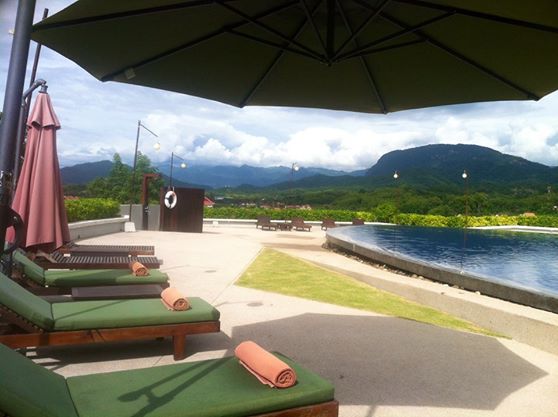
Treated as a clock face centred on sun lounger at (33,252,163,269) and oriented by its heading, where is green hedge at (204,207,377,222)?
The green hedge is roughly at 10 o'clock from the sun lounger.

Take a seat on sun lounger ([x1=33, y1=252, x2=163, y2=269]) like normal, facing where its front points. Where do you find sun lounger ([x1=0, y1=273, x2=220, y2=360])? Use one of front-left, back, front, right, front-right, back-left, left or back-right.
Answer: right

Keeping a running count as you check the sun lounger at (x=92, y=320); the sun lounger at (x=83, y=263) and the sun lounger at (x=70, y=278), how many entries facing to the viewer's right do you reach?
3

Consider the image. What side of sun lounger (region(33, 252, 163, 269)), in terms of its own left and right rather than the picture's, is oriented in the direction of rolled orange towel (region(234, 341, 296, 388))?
right

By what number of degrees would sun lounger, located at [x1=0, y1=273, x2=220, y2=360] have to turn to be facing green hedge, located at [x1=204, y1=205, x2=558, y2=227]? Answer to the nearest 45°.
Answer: approximately 45° to its left

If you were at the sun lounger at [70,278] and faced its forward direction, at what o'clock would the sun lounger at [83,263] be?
the sun lounger at [83,263] is roughly at 9 o'clock from the sun lounger at [70,278].

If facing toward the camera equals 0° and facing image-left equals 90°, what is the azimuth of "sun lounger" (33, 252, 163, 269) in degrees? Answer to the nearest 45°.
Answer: approximately 270°

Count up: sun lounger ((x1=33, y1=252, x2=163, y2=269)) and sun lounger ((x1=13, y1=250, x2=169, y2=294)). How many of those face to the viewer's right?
2

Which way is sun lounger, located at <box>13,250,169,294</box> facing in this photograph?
to the viewer's right

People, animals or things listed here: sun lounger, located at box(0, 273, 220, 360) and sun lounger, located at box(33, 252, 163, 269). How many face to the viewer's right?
2

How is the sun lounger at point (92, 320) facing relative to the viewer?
to the viewer's right

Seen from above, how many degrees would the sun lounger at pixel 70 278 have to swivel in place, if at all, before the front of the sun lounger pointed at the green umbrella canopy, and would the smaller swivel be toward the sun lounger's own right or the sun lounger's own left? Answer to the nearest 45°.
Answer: approximately 45° to the sun lounger's own right

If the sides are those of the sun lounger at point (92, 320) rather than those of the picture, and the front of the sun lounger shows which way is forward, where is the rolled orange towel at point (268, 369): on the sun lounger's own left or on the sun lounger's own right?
on the sun lounger's own right

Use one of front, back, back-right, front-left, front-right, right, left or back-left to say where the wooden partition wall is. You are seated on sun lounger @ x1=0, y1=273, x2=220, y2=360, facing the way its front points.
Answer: left
